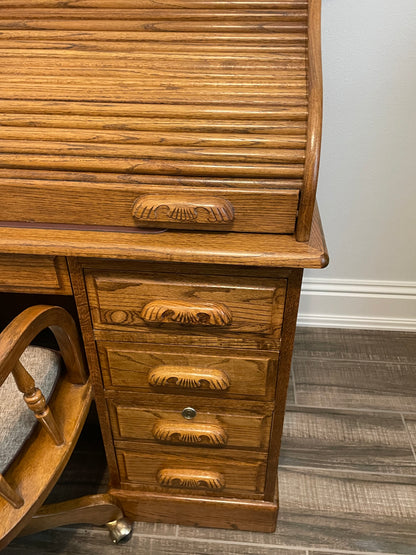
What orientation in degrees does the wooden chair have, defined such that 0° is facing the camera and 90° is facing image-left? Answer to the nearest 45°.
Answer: approximately 180°

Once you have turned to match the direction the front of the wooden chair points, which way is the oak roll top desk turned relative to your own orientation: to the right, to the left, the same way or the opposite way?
the opposite way

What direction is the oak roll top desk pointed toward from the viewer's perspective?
toward the camera

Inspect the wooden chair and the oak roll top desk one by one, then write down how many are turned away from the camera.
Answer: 1
